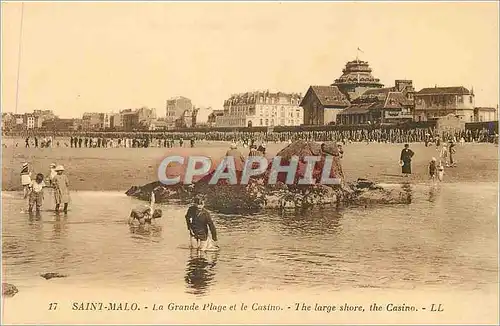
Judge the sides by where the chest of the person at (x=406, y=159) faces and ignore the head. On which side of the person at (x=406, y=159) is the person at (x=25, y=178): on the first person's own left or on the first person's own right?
on the first person's own right

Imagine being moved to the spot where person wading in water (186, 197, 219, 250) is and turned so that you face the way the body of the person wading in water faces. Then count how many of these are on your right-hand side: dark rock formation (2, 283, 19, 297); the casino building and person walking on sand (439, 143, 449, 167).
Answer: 1

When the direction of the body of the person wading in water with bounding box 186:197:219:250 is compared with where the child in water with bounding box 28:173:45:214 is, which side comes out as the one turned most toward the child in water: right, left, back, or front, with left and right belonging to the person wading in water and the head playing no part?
right

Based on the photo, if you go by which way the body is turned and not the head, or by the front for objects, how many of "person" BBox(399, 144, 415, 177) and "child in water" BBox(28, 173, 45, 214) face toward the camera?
2

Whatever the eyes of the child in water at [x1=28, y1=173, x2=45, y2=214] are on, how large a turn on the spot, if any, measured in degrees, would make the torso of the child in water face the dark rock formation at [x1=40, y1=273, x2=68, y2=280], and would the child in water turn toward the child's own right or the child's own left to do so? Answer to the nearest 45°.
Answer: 0° — they already face it

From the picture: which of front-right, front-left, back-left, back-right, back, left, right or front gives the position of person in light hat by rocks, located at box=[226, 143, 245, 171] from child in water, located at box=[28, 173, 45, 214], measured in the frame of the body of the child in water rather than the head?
left

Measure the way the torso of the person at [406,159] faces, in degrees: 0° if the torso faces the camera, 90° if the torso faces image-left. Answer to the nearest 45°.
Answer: approximately 0°

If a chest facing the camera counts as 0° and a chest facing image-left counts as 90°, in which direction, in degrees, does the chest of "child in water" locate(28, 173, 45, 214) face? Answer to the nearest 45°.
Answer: approximately 0°

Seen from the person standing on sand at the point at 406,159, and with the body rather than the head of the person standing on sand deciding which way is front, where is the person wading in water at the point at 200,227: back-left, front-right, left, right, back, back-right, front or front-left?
front-right

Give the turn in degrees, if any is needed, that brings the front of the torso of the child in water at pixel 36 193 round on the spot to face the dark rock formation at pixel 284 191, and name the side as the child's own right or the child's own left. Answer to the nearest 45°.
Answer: approximately 90° to the child's own left

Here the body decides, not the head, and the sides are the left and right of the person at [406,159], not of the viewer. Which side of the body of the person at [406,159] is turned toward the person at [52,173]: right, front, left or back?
right
